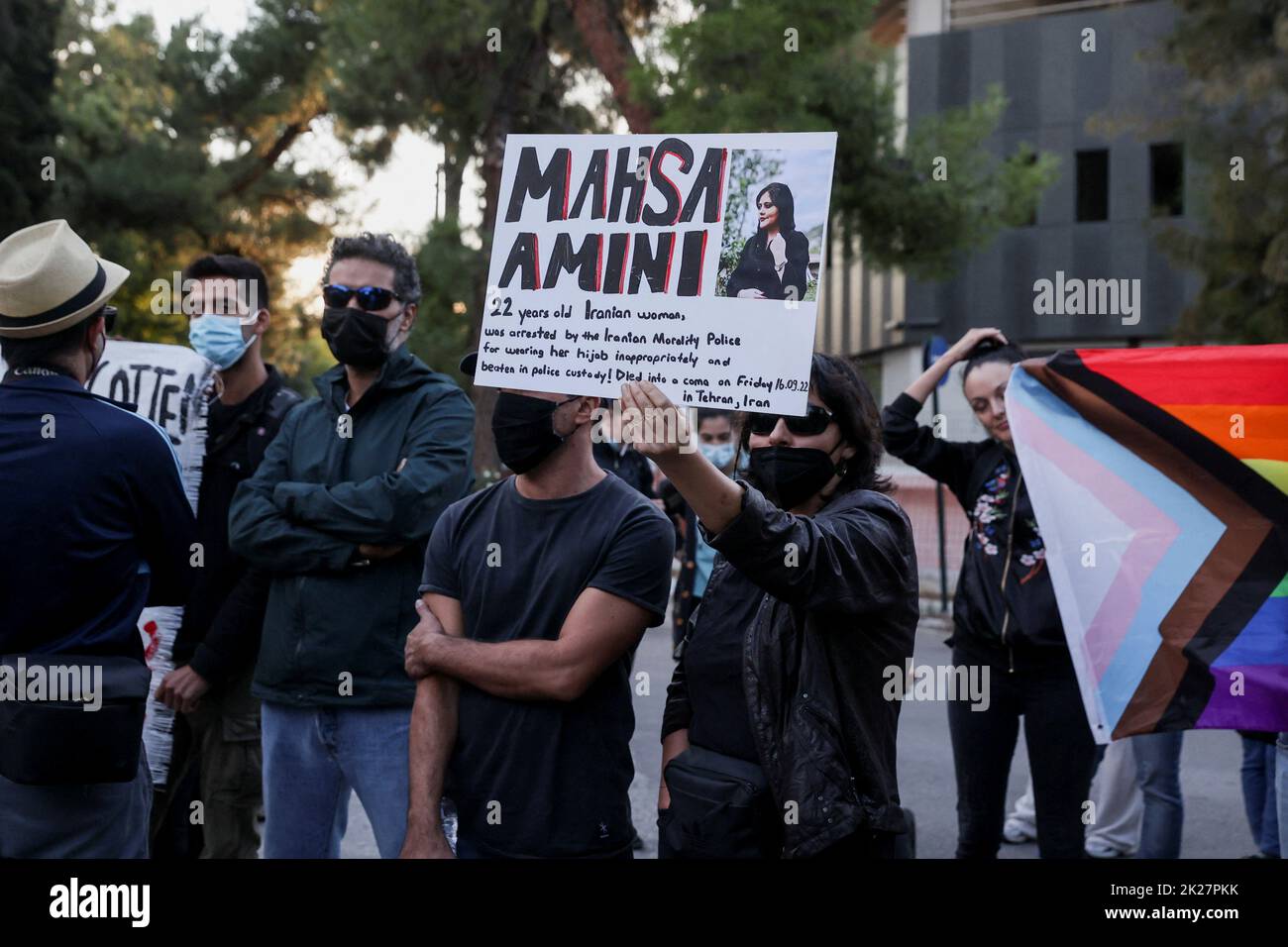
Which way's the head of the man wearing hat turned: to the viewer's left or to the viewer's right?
to the viewer's right

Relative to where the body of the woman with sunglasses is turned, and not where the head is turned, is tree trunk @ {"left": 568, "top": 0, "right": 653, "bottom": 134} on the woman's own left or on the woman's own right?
on the woman's own right

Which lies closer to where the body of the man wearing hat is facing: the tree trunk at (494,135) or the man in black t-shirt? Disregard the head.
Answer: the tree trunk

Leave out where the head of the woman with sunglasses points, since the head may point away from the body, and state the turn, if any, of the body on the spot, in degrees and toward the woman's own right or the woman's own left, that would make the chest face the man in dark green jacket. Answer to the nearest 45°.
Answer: approximately 90° to the woman's own right

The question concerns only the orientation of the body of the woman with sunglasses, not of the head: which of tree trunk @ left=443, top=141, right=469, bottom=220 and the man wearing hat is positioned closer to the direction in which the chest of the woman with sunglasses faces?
the man wearing hat

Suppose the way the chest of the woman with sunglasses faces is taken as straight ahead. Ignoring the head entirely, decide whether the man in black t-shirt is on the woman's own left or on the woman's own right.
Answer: on the woman's own right

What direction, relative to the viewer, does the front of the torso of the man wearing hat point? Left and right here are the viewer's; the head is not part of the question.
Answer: facing away from the viewer and to the right of the viewer
